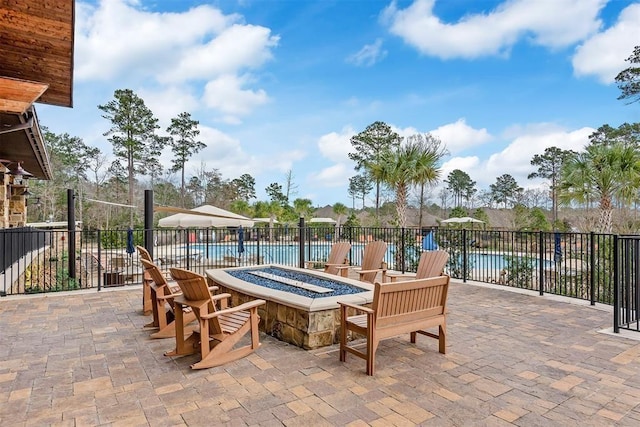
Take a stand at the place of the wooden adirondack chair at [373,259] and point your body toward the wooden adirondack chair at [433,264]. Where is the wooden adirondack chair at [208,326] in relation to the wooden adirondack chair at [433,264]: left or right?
right

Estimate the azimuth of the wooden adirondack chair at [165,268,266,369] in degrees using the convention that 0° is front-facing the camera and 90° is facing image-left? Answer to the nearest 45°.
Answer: approximately 225°

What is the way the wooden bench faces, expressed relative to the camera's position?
facing away from the viewer and to the left of the viewer

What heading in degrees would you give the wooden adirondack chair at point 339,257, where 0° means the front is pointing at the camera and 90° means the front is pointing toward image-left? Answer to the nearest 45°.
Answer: approximately 45°

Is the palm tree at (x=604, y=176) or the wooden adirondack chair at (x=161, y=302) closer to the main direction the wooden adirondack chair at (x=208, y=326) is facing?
the palm tree

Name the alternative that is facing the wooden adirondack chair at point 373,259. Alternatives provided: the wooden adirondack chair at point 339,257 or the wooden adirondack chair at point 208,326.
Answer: the wooden adirondack chair at point 208,326

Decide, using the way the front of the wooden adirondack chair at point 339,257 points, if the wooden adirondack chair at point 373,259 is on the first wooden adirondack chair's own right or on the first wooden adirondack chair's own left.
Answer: on the first wooden adirondack chair's own left
